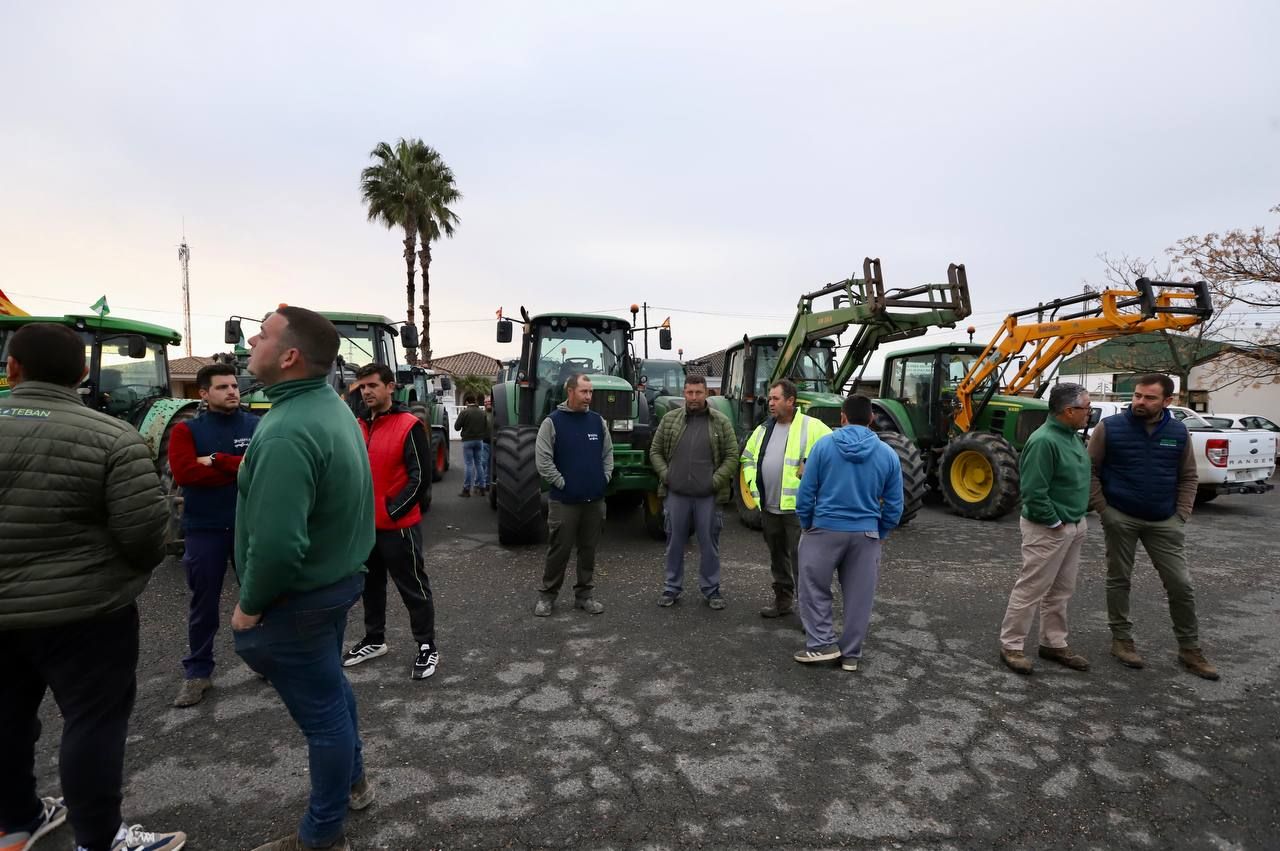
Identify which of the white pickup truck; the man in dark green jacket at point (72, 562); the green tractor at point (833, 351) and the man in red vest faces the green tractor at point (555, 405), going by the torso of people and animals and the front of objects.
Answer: the man in dark green jacket

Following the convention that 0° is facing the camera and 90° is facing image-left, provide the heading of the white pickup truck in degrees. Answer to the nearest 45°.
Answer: approximately 135°

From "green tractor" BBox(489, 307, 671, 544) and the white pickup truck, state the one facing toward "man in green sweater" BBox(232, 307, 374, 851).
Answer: the green tractor

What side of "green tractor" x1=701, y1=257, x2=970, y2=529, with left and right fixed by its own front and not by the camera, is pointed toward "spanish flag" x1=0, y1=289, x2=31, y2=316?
right

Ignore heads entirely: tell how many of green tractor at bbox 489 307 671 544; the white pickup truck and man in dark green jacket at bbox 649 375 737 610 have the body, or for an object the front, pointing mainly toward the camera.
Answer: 2

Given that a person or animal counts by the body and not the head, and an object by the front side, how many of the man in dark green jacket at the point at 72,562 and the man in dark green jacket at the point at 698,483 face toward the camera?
1

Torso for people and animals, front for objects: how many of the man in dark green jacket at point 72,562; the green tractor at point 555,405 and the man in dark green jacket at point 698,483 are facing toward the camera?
2

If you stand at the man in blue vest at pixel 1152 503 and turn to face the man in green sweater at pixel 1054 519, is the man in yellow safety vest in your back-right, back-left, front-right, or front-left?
front-right

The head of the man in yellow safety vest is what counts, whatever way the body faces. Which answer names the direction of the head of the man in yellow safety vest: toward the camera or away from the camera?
toward the camera

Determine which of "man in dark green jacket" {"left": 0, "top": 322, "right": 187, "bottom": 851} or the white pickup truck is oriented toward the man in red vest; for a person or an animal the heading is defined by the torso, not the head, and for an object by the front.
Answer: the man in dark green jacket

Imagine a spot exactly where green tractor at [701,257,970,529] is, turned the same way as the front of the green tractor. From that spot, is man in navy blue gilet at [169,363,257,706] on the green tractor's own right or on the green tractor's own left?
on the green tractor's own right

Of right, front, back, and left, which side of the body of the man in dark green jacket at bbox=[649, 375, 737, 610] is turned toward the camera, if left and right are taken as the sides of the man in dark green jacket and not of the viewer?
front

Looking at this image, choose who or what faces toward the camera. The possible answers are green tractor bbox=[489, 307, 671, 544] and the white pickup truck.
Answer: the green tractor

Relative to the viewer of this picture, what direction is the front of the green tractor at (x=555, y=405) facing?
facing the viewer

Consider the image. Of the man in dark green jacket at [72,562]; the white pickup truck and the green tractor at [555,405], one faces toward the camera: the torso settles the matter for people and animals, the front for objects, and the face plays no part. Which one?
the green tractor

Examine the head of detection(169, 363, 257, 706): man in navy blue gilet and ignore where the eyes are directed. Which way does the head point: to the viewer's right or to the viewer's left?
to the viewer's right
